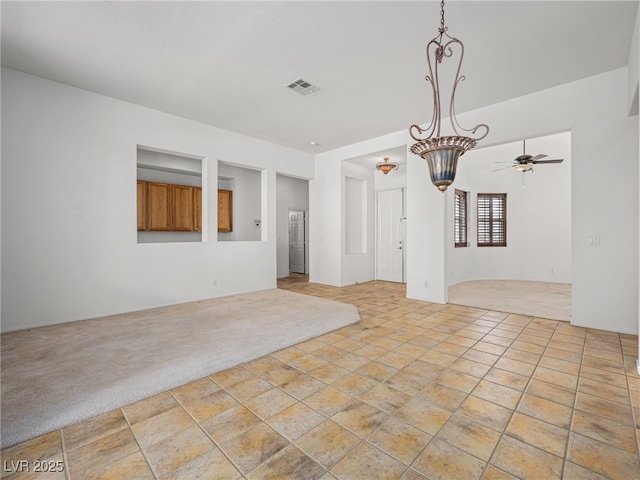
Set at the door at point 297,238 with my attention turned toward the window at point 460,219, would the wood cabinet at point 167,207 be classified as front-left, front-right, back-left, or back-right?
back-right

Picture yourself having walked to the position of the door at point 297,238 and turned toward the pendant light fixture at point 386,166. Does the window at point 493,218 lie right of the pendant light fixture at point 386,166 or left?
left

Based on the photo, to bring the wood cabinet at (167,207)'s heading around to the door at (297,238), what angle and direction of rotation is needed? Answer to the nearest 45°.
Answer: approximately 45° to its left

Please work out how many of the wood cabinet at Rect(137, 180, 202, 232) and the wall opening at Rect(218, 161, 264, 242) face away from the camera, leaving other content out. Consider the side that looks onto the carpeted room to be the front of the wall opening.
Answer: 0

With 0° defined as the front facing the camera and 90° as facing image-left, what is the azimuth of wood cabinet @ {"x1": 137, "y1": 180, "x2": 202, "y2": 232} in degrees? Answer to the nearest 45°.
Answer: approximately 315°

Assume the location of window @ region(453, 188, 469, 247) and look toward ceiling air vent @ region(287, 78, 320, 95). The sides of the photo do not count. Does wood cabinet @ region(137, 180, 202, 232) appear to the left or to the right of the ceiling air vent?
right
